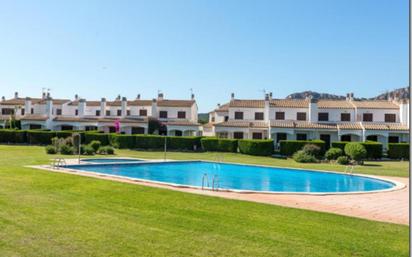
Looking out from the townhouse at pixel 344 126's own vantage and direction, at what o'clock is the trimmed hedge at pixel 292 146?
The trimmed hedge is roughly at 1 o'clock from the townhouse.

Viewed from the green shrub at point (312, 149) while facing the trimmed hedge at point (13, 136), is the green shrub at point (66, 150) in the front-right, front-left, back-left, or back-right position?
front-left

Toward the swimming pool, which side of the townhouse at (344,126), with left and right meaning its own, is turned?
front

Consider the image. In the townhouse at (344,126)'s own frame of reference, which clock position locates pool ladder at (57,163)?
The pool ladder is roughly at 1 o'clock from the townhouse.

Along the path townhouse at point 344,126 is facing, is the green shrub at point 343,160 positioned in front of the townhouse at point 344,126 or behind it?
in front

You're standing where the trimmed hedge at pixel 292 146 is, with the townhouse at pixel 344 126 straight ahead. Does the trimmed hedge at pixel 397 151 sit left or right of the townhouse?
right

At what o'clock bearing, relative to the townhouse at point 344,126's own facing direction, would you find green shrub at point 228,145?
The green shrub is roughly at 2 o'clock from the townhouse.

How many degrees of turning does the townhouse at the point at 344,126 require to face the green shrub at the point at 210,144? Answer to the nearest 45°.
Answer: approximately 45° to its right

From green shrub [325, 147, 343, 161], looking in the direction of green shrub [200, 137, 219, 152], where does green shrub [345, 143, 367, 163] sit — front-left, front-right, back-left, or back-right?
back-left

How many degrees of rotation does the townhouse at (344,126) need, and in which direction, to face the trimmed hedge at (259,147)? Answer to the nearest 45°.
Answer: approximately 45° to its right

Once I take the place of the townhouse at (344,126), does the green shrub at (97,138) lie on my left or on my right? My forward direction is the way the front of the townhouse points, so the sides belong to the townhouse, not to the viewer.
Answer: on my right

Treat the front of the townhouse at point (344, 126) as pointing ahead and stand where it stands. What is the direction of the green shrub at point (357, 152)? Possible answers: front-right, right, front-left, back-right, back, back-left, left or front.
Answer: front

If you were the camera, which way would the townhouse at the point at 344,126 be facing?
facing the viewer

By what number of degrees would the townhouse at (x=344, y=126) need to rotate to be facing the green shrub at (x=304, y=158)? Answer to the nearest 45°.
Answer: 0° — it already faces it

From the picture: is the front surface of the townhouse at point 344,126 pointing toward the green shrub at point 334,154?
yes
